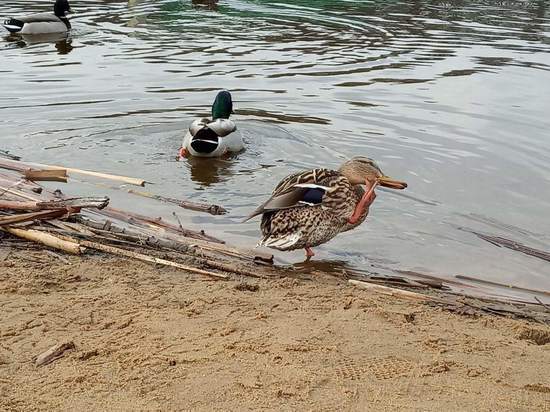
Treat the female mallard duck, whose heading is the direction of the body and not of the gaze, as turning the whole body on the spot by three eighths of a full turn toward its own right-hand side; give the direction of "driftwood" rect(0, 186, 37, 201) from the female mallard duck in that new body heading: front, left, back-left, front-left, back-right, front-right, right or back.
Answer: front-right

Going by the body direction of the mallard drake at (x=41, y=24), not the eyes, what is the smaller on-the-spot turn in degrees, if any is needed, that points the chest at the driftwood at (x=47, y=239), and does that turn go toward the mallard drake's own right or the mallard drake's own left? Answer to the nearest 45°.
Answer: approximately 90° to the mallard drake's own right

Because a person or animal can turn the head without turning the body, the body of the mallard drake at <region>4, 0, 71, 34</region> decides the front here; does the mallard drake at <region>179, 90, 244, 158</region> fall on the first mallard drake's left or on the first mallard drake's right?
on the first mallard drake's right

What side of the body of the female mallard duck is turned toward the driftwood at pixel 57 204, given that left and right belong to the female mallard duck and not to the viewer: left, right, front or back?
back

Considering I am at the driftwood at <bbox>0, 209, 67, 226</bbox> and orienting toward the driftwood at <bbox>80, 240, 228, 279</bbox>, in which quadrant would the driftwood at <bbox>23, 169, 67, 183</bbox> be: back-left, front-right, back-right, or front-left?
back-left

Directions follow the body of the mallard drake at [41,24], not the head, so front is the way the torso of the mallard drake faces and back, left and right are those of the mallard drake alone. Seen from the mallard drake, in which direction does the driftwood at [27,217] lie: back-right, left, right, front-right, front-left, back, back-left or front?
right

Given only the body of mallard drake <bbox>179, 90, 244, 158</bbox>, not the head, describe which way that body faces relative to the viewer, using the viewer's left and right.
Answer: facing away from the viewer and to the right of the viewer

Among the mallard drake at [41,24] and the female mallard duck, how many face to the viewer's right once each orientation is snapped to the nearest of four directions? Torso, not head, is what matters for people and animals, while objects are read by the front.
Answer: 2

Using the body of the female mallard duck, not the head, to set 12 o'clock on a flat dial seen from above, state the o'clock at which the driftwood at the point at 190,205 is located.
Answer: The driftwood is roughly at 7 o'clock from the female mallard duck.

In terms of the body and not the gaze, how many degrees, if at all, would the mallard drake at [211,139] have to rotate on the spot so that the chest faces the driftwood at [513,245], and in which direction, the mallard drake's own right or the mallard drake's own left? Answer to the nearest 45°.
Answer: approximately 90° to the mallard drake's own right

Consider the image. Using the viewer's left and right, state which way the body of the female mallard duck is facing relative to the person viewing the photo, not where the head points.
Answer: facing to the right of the viewer

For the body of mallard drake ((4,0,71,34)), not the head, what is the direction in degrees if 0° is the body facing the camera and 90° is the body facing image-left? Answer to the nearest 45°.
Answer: approximately 270°

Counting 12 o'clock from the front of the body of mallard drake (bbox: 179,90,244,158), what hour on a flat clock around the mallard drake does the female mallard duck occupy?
The female mallard duck is roughly at 4 o'clock from the mallard drake.

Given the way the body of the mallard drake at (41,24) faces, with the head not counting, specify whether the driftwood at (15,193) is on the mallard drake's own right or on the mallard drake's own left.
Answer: on the mallard drake's own right

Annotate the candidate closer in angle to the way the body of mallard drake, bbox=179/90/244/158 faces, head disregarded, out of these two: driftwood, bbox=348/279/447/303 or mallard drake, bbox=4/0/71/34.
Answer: the mallard drake

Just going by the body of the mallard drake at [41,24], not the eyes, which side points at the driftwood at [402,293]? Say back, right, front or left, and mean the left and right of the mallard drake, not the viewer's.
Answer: right
